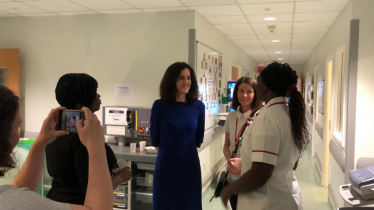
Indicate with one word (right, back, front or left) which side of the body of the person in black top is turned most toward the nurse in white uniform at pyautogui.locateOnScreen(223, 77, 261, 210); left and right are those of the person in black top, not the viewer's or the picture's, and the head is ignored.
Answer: front

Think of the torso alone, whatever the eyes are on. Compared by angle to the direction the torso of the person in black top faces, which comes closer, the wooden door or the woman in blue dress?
the woman in blue dress

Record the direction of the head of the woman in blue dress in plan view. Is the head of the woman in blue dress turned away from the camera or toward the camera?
toward the camera

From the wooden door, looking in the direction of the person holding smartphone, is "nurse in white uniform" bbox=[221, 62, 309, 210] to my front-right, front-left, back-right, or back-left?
front-left

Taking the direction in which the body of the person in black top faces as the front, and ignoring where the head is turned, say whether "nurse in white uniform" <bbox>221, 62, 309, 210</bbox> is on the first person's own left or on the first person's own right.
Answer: on the first person's own right

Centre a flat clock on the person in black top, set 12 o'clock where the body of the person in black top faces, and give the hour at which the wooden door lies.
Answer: The wooden door is roughly at 10 o'clock from the person in black top.

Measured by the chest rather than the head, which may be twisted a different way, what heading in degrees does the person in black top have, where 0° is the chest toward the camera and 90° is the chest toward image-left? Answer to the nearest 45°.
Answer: approximately 225°

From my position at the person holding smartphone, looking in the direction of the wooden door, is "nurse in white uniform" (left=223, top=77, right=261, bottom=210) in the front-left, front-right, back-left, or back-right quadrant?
front-right

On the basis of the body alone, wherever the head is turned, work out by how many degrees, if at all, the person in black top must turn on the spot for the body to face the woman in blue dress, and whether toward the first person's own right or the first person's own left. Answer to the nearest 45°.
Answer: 0° — they already face them
